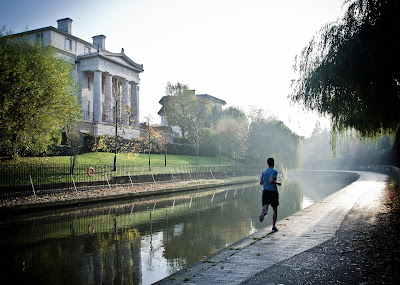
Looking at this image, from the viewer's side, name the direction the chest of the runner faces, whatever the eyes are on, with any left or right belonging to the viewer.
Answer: facing away from the viewer and to the right of the viewer

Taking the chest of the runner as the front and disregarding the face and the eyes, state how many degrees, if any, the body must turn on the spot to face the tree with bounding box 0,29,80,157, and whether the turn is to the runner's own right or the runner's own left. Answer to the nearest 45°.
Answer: approximately 90° to the runner's own left

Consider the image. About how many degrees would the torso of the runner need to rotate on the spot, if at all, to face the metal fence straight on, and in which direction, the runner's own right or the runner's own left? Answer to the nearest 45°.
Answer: approximately 90° to the runner's own left
